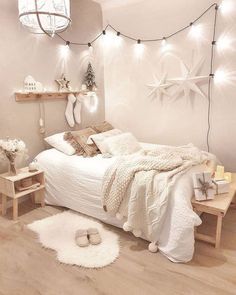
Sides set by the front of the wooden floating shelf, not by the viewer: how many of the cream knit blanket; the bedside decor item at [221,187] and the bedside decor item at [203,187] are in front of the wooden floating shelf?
3

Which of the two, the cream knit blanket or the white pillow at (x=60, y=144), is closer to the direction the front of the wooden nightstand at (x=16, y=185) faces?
the cream knit blanket

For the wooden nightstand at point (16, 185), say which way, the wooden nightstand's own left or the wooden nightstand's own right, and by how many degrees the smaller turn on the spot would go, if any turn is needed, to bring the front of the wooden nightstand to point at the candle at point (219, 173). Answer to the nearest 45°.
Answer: approximately 45° to the wooden nightstand's own left

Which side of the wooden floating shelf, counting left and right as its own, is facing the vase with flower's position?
right

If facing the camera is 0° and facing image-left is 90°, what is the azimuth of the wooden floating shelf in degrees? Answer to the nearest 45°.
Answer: approximately 315°

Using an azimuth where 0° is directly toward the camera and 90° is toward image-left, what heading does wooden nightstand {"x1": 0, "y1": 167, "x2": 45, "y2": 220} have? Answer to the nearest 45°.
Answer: approximately 315°
